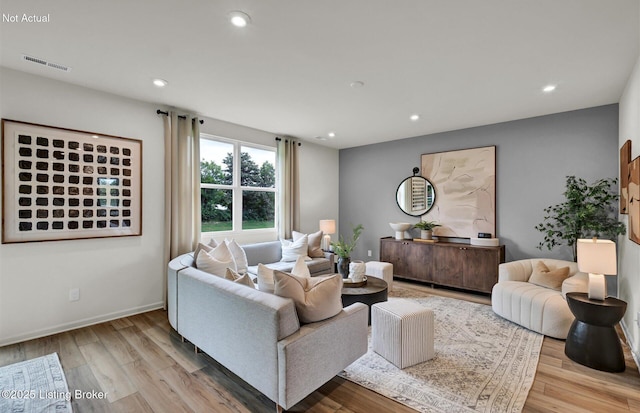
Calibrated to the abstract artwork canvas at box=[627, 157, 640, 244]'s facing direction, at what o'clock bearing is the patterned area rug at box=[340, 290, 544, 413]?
The patterned area rug is roughly at 10 o'clock from the abstract artwork canvas.

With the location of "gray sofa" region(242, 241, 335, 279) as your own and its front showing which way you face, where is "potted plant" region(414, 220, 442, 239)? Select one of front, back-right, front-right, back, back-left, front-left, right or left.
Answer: front-left

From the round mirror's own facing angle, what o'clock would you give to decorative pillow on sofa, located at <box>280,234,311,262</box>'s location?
The decorative pillow on sofa is roughly at 2 o'clock from the round mirror.

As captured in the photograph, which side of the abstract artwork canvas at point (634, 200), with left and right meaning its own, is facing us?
left

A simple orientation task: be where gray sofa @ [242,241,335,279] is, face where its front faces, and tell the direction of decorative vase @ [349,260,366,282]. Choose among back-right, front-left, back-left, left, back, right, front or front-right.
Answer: front

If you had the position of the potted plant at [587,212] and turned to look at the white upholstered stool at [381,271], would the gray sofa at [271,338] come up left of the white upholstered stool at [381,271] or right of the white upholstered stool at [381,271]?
left

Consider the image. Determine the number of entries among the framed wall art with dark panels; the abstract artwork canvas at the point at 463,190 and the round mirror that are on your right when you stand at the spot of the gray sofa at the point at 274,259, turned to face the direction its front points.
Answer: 1

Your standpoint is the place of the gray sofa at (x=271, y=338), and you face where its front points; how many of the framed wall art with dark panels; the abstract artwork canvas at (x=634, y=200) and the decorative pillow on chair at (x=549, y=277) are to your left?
1

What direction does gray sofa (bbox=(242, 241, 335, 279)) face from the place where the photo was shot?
facing the viewer and to the right of the viewer

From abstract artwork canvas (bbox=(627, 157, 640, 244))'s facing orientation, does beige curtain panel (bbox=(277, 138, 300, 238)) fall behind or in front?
in front

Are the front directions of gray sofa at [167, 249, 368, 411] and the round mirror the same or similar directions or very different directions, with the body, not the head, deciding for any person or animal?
very different directions

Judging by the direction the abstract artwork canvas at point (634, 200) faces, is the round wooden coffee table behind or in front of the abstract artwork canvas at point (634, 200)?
in front

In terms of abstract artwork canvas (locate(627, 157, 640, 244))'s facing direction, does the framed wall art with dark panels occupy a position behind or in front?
in front

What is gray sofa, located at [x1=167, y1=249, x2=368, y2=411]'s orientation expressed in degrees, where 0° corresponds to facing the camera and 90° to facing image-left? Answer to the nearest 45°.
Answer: approximately 225°

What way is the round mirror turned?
toward the camera

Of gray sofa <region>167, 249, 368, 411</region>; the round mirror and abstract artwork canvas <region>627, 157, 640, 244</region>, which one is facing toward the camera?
the round mirror

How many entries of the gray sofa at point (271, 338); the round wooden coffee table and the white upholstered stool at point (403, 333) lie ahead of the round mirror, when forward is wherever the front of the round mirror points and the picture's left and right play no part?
3

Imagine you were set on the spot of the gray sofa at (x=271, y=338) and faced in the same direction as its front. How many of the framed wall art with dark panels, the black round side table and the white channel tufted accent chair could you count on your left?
1

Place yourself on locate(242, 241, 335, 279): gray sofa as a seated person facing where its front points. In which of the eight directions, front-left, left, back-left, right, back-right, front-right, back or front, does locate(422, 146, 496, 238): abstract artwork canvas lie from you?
front-left
